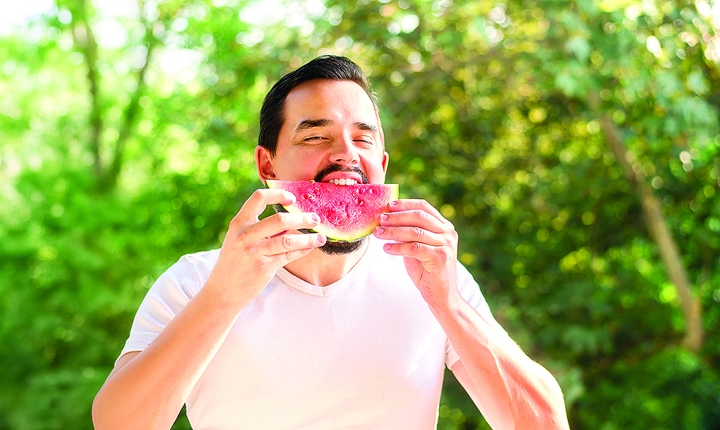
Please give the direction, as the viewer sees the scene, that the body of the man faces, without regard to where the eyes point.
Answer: toward the camera

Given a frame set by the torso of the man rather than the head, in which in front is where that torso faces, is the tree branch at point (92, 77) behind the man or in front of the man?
behind

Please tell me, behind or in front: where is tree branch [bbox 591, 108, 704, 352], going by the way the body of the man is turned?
behind
